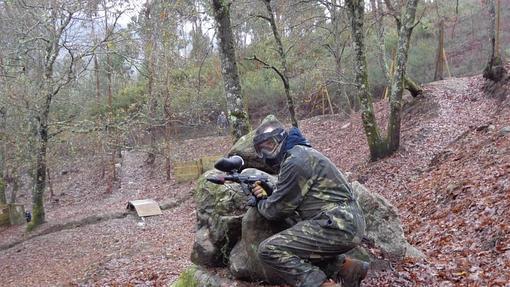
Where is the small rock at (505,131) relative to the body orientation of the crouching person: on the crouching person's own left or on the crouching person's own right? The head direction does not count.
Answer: on the crouching person's own right

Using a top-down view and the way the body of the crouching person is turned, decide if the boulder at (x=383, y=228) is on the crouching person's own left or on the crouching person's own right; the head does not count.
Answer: on the crouching person's own right

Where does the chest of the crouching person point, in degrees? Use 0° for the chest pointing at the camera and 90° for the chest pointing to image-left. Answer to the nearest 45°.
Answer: approximately 90°
